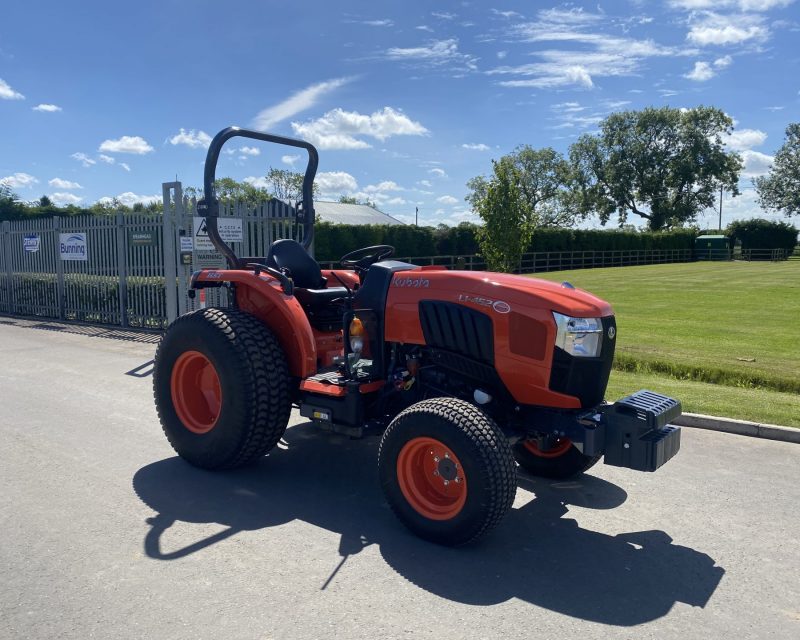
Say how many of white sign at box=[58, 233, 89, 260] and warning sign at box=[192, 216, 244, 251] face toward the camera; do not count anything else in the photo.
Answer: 2

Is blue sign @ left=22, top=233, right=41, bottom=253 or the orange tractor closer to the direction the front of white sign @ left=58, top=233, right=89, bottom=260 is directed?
the orange tractor

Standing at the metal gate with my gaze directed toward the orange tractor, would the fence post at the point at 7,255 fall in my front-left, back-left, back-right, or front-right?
back-right

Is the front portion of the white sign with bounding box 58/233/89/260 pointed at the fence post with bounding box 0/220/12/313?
no

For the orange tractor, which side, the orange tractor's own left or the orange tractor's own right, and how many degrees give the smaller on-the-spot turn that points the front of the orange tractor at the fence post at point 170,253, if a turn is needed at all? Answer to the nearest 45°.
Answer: approximately 180°

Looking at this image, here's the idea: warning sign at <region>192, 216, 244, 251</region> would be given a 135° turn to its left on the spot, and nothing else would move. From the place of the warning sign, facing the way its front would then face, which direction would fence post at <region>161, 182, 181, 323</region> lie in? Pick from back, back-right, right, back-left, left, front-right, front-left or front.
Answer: left

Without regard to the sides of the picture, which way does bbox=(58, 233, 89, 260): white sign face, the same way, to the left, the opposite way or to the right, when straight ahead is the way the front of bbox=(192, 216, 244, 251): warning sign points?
the same way

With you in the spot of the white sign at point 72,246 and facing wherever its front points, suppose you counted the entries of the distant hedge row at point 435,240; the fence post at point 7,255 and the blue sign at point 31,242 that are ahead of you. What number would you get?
0

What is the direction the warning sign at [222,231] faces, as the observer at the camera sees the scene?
facing the viewer

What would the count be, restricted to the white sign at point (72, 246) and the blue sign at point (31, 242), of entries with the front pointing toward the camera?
2

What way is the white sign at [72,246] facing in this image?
toward the camera

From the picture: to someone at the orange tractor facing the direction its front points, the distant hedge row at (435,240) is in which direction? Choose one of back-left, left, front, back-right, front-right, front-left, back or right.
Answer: back-left

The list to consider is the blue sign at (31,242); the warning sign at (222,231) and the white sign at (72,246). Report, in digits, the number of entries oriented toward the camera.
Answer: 3

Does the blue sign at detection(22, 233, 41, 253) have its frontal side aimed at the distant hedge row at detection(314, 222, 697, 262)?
no

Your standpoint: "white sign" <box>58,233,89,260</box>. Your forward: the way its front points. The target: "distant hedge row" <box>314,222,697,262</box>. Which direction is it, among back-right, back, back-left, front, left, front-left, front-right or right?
back-left

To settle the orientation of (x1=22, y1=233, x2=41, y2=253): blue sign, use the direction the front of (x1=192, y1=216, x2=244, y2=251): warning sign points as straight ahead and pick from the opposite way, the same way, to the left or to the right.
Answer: the same way

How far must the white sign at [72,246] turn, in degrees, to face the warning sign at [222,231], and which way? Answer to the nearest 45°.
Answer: approximately 45° to its left

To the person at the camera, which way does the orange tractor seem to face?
facing the viewer and to the right of the viewer

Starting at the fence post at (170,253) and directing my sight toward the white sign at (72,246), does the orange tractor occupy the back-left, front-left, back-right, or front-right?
back-left
